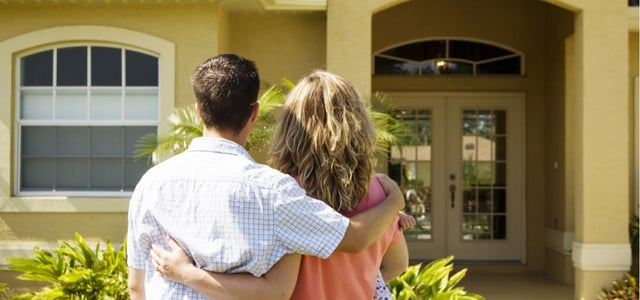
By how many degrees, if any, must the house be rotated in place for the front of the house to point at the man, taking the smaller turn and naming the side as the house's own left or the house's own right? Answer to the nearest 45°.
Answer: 0° — it already faces them

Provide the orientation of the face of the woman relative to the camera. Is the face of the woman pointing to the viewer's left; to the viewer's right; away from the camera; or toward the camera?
away from the camera

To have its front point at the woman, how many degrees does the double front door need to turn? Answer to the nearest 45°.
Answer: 0° — it already faces them

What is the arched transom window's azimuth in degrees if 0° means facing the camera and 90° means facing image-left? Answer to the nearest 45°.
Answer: approximately 0°

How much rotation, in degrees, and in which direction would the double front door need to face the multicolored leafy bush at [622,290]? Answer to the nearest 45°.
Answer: approximately 45° to its left

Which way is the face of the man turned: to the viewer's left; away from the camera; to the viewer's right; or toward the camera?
away from the camera

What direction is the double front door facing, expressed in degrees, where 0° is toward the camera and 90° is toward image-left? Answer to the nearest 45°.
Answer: approximately 0°

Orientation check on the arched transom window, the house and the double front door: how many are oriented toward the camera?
3

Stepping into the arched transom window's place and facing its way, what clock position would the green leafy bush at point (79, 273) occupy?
The green leafy bush is roughly at 1 o'clock from the arched transom window.
